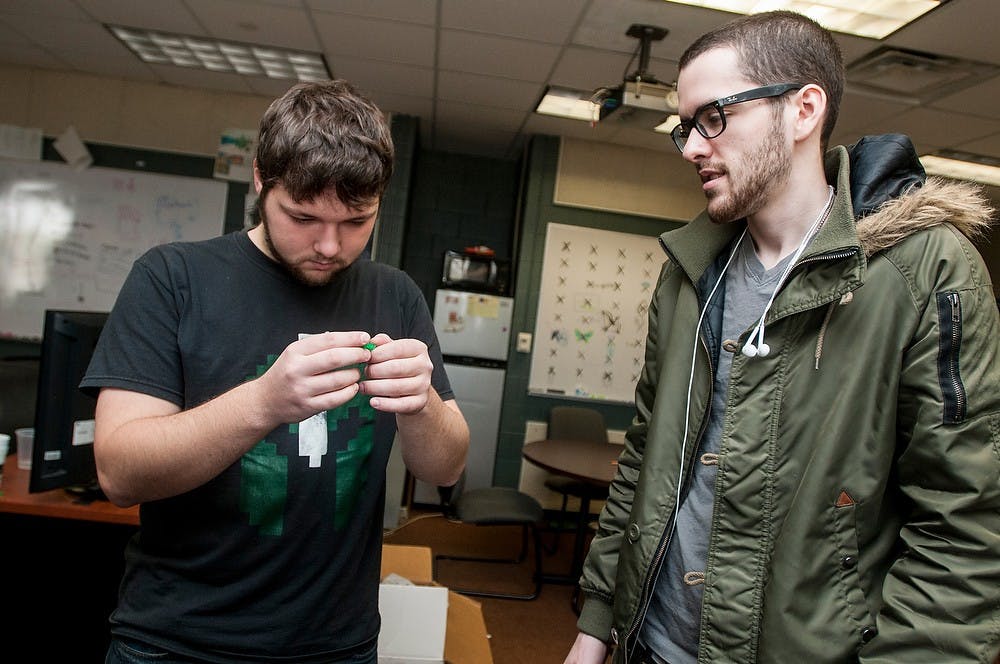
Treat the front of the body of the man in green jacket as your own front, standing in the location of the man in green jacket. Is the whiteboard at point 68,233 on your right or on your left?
on your right

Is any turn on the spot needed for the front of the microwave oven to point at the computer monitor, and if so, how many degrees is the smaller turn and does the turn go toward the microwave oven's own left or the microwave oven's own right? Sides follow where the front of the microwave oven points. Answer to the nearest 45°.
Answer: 0° — it already faces it

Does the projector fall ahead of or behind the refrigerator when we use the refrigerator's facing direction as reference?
ahead

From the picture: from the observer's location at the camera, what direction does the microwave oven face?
facing the viewer

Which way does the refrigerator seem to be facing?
toward the camera

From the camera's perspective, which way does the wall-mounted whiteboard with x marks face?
toward the camera

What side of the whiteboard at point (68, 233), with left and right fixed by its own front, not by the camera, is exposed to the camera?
front

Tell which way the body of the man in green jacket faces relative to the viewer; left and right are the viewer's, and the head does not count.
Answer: facing the viewer and to the left of the viewer

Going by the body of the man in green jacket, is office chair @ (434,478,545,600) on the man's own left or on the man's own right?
on the man's own right

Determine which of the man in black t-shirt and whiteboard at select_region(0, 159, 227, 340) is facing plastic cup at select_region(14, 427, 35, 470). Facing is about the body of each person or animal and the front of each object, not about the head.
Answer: the whiteboard

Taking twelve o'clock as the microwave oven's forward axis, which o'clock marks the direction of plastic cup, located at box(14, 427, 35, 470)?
The plastic cup is roughly at 1 o'clock from the microwave oven.

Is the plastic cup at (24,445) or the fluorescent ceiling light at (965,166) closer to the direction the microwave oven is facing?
the plastic cup

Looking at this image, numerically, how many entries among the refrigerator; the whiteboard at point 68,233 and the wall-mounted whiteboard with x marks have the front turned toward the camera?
3

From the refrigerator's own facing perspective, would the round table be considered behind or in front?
in front

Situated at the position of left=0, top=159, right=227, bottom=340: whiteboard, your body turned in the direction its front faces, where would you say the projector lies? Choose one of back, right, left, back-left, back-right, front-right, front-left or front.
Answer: front-left
